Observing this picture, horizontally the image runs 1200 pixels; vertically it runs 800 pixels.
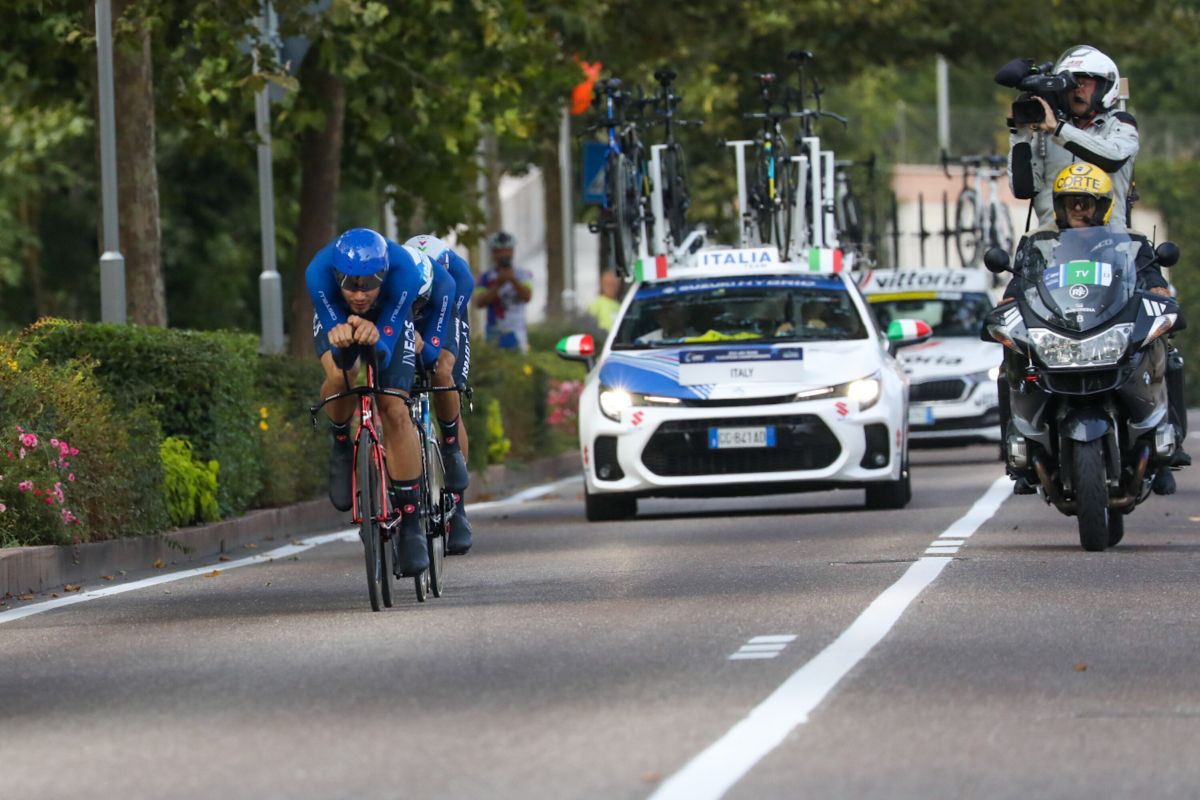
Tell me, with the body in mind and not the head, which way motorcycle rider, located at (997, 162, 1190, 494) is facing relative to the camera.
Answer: toward the camera

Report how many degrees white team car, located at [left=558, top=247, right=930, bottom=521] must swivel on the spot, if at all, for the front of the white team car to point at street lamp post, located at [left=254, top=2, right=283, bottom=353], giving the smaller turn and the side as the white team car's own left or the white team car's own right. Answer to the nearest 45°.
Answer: approximately 135° to the white team car's own right

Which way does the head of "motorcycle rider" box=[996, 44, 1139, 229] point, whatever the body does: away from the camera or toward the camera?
toward the camera

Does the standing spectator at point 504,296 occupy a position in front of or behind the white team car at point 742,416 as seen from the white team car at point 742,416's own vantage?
behind

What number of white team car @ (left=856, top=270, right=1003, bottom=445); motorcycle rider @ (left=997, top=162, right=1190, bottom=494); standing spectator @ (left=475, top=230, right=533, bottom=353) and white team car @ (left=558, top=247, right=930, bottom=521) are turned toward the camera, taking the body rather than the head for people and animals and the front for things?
4

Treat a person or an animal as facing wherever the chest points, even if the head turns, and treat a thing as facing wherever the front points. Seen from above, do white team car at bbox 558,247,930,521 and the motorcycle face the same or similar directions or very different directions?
same or similar directions

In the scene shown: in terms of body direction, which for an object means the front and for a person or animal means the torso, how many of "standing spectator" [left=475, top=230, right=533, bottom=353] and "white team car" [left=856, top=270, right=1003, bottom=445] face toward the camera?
2

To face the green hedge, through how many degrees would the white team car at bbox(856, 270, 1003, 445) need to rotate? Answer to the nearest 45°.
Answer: approximately 45° to its right

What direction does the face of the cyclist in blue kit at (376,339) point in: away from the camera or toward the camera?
toward the camera

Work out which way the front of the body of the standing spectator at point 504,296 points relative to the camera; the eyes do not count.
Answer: toward the camera

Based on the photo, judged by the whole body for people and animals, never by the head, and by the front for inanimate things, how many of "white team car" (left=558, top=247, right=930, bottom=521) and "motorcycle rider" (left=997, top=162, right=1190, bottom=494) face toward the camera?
2

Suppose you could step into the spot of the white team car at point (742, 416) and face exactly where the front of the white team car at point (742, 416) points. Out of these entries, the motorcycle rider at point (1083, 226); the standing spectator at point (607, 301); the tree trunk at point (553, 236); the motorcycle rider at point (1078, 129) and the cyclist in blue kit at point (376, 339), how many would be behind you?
2

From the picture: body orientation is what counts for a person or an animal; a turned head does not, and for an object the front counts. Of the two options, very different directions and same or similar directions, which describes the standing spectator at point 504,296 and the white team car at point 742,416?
same or similar directions

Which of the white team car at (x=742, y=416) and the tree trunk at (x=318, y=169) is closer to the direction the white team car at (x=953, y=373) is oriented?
the white team car

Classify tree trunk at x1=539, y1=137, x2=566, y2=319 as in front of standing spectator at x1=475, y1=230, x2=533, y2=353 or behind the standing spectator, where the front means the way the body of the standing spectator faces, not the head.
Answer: behind
